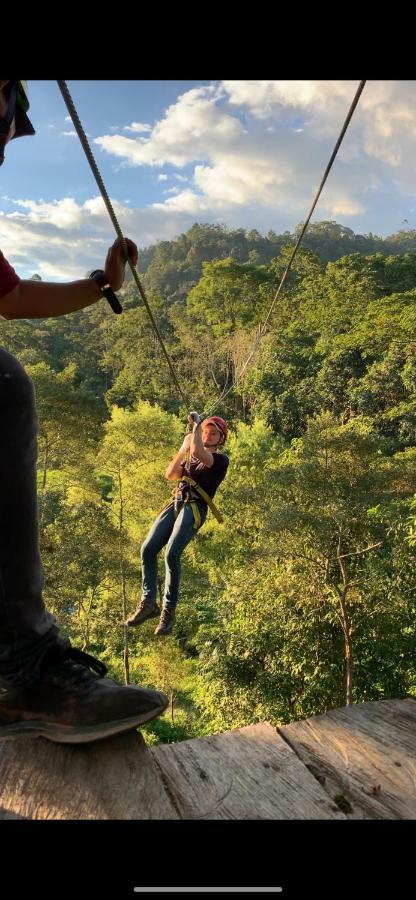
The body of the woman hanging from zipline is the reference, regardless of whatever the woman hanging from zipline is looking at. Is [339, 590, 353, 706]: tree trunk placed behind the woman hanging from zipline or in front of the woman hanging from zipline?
behind

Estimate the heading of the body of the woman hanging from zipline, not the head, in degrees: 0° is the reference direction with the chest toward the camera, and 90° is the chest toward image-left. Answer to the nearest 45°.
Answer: approximately 45°

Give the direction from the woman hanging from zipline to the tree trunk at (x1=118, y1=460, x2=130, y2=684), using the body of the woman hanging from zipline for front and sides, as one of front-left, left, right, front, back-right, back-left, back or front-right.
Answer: back-right
